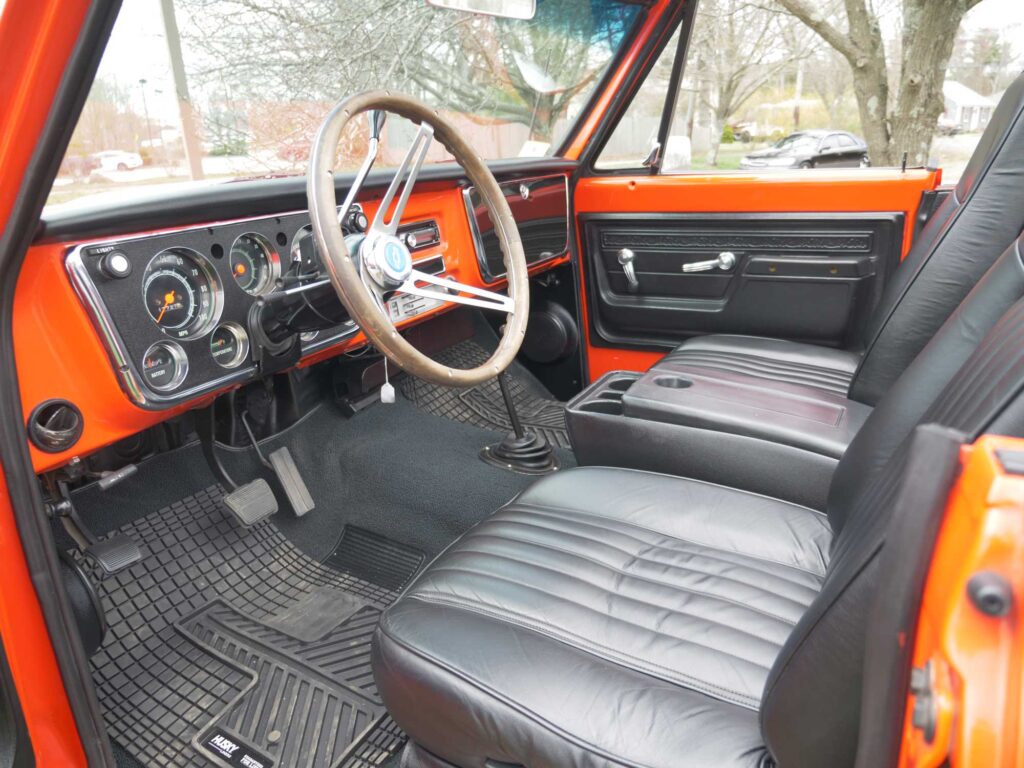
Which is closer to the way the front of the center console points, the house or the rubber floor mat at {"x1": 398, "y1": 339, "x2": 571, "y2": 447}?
the rubber floor mat

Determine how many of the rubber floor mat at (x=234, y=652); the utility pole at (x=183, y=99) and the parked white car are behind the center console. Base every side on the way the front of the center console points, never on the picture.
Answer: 0

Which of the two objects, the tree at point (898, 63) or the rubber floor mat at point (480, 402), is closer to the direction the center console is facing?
the rubber floor mat

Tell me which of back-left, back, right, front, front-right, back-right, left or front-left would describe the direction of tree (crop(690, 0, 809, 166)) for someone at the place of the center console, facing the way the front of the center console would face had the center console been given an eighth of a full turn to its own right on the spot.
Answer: front-right

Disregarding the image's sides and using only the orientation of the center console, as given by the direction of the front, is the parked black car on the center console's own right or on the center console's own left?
on the center console's own right

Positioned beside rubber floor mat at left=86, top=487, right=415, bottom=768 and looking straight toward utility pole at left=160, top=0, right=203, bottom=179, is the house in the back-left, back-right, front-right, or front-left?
front-right

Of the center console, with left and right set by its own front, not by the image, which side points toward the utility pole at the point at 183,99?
front

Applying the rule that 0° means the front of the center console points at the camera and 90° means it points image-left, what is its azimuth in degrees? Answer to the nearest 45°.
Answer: approximately 90°

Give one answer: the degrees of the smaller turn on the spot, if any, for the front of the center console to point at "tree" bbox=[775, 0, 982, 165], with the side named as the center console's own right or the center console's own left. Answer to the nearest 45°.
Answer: approximately 90° to the center console's own right

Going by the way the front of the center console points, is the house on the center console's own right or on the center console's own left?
on the center console's own right

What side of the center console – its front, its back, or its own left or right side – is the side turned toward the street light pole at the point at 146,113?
front

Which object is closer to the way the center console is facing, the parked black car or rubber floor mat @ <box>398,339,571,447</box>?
the rubber floor mat

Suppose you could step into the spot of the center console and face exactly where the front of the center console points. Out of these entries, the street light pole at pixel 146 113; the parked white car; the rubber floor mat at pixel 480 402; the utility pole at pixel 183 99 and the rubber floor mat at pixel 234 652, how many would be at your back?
0

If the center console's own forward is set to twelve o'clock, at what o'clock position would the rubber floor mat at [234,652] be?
The rubber floor mat is roughly at 11 o'clock from the center console.

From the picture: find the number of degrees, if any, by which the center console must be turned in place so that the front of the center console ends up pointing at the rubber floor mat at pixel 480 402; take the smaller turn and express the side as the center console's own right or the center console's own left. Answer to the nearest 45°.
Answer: approximately 45° to the center console's own right

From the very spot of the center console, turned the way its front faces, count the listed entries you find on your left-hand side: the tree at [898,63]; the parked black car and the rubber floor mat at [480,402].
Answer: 0
